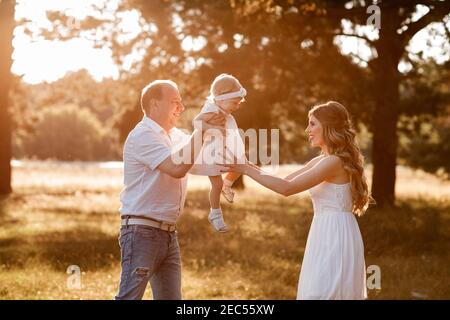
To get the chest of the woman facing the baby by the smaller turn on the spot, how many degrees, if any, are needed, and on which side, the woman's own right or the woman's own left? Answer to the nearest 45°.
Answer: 0° — they already face them

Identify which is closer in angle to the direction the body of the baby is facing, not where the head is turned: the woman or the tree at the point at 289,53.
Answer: the woman

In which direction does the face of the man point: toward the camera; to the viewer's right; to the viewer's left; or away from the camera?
to the viewer's right

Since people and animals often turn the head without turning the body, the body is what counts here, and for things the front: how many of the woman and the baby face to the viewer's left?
1

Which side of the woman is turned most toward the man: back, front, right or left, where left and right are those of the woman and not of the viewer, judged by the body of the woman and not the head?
front

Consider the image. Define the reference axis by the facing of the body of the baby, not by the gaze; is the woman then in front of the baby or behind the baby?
in front

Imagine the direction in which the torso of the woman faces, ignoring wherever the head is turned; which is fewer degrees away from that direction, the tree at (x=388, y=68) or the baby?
the baby

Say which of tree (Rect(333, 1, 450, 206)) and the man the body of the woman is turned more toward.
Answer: the man

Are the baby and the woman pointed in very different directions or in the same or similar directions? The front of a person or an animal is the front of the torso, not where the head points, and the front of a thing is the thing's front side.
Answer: very different directions

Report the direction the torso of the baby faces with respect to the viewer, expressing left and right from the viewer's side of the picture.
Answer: facing to the right of the viewer

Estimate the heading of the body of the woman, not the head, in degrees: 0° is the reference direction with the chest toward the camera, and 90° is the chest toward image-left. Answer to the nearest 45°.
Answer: approximately 90°

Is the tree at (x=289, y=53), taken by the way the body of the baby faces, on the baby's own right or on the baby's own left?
on the baby's own left

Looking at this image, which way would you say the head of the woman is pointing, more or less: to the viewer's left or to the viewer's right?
to the viewer's left
